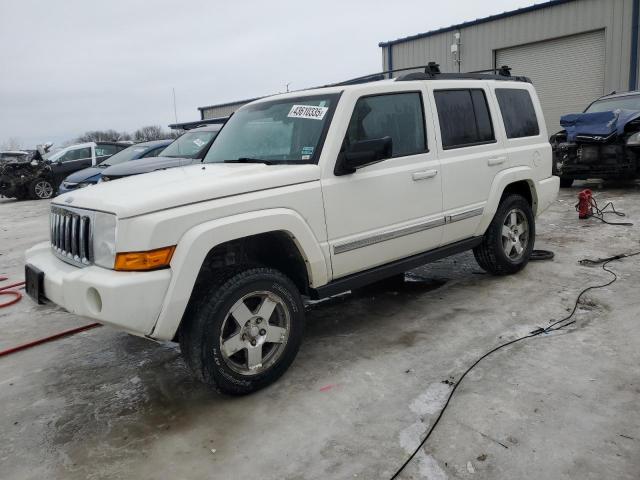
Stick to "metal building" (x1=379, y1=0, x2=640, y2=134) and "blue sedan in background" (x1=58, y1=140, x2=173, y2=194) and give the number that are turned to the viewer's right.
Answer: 0

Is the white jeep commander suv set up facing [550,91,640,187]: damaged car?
no

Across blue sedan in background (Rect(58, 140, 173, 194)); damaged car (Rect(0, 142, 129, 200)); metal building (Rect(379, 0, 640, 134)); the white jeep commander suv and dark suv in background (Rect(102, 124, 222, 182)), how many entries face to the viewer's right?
0

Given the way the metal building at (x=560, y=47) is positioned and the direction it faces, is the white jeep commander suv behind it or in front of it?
in front

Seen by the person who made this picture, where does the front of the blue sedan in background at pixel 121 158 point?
facing the viewer and to the left of the viewer

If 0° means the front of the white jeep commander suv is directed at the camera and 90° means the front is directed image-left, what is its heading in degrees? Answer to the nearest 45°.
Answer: approximately 45°

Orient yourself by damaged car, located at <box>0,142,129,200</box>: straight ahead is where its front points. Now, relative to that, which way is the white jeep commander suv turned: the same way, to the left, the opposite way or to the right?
the same way

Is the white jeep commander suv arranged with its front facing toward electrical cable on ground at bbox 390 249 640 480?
no

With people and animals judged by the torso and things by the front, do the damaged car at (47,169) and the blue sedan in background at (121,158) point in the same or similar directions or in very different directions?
same or similar directions

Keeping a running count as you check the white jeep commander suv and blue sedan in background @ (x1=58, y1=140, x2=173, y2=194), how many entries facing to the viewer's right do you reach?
0

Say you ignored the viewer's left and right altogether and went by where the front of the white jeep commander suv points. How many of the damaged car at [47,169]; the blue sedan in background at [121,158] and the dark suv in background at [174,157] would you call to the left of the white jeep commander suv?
0

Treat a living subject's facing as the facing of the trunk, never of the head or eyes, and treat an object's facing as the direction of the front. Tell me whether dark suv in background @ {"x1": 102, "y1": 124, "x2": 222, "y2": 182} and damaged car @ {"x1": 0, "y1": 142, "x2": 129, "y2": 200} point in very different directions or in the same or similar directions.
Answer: same or similar directions

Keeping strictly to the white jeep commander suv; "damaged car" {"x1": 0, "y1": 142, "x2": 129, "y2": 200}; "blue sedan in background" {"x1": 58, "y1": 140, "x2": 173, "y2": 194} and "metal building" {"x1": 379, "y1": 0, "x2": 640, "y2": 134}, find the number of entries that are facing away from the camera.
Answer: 0

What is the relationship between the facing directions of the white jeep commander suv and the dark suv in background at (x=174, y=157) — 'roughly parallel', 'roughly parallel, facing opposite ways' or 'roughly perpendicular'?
roughly parallel

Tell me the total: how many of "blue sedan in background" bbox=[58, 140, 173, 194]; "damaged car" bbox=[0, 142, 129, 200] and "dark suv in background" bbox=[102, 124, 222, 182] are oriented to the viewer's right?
0

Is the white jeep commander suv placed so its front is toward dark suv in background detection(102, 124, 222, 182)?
no

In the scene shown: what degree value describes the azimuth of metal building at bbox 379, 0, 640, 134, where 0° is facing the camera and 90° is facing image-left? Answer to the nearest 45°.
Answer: approximately 45°

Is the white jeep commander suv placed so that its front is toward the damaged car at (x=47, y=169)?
no
